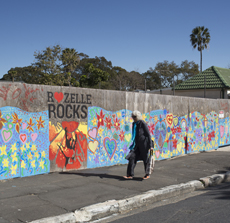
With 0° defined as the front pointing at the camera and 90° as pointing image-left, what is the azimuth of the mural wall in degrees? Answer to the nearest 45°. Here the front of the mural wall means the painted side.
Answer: approximately 315°

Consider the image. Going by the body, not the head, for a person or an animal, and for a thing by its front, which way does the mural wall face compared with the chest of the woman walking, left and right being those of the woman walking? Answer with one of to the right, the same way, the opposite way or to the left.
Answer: to the left

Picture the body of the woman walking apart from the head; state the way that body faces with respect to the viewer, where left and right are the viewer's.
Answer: facing the viewer and to the left of the viewer

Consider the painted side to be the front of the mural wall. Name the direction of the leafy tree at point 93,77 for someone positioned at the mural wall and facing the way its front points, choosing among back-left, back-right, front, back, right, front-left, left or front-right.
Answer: back-left
